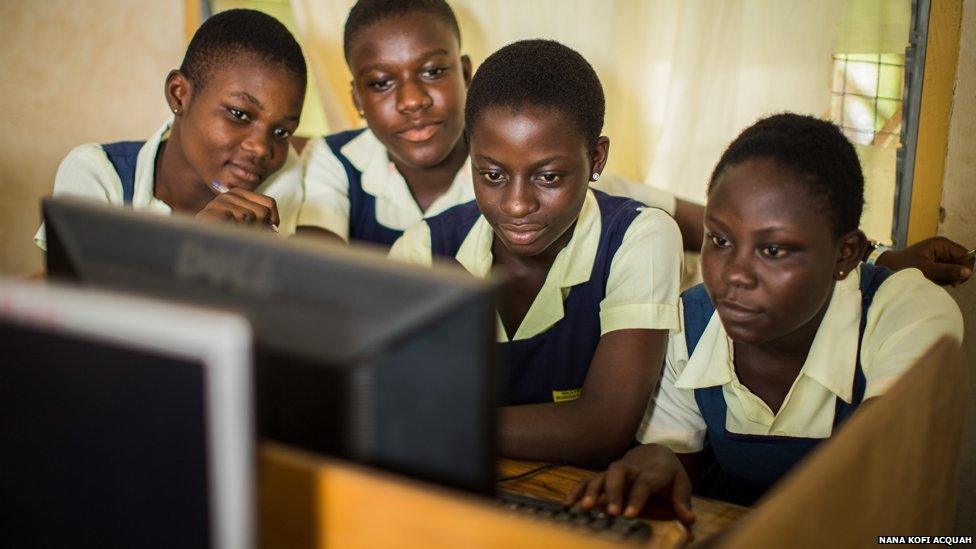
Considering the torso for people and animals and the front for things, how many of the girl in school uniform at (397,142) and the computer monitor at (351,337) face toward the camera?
1

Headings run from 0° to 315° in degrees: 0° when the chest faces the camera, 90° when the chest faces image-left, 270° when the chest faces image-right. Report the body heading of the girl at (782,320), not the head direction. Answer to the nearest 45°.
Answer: approximately 45°

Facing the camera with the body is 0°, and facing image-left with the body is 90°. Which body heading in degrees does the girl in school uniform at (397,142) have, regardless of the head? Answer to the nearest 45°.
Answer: approximately 0°
